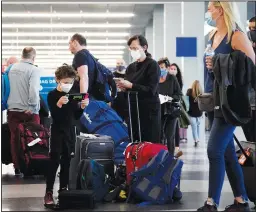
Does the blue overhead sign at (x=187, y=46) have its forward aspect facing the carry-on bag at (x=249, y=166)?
yes

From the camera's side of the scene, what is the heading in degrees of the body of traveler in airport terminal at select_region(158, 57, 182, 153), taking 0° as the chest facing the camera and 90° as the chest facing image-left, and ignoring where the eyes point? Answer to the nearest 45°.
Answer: approximately 45°

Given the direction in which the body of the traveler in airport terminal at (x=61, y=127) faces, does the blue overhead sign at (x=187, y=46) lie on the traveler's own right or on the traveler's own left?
on the traveler's own left

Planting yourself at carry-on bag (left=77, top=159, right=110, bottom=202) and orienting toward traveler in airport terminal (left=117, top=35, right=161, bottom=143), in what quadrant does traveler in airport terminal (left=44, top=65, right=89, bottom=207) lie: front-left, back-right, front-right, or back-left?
back-left

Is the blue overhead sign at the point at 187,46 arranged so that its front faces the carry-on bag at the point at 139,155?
yes

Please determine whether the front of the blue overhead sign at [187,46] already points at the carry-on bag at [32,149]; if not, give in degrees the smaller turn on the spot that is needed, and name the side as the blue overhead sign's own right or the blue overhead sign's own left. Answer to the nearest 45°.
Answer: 0° — it already faces it

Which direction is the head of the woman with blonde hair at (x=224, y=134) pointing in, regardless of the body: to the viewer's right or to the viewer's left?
to the viewer's left
